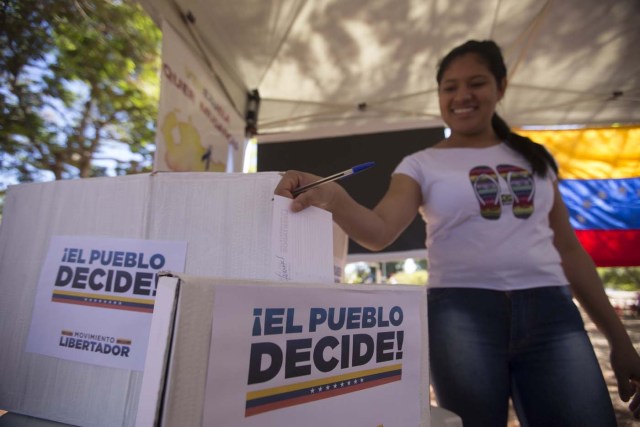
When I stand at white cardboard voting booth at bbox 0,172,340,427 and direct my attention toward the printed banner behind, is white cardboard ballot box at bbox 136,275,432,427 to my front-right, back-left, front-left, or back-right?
back-right

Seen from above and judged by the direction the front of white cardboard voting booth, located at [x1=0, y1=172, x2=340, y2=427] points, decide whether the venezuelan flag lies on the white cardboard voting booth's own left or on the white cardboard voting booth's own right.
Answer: on the white cardboard voting booth's own left

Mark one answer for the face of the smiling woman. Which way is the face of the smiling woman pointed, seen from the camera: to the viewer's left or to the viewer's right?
to the viewer's left

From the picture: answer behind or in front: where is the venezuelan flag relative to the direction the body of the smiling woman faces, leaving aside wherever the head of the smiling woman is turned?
behind

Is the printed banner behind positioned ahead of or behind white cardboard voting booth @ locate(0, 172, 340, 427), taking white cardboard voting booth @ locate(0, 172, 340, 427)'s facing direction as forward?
behind

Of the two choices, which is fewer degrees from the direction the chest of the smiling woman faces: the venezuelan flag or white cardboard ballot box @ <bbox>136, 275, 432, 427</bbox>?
the white cardboard ballot box

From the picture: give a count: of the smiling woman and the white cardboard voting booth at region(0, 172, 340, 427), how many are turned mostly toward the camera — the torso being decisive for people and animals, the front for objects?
2

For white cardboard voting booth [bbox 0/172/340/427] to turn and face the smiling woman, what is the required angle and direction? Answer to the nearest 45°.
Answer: approximately 90° to its left
